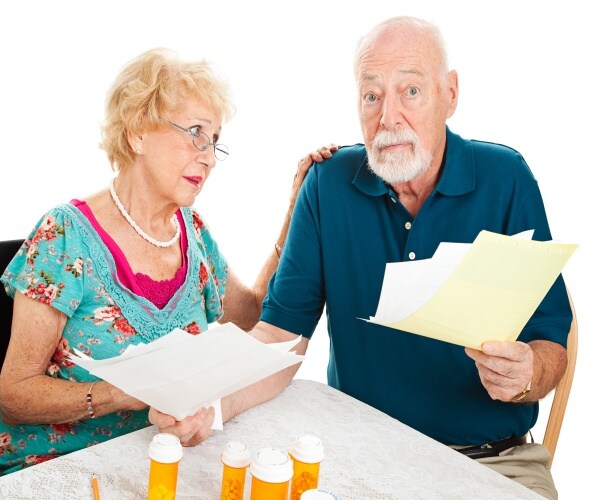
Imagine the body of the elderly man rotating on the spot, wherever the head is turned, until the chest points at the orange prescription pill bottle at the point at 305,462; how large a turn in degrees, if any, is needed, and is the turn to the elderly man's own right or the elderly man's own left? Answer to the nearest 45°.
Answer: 0° — they already face it

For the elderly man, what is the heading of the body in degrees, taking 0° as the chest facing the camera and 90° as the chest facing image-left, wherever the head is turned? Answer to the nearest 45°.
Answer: approximately 0°

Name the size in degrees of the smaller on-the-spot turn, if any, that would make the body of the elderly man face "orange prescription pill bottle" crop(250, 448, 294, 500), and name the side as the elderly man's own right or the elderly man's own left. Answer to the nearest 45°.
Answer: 0° — they already face it

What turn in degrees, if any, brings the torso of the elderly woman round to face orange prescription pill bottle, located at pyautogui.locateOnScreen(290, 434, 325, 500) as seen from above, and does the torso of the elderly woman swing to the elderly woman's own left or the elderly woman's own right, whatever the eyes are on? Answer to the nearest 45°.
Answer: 0° — they already face it
